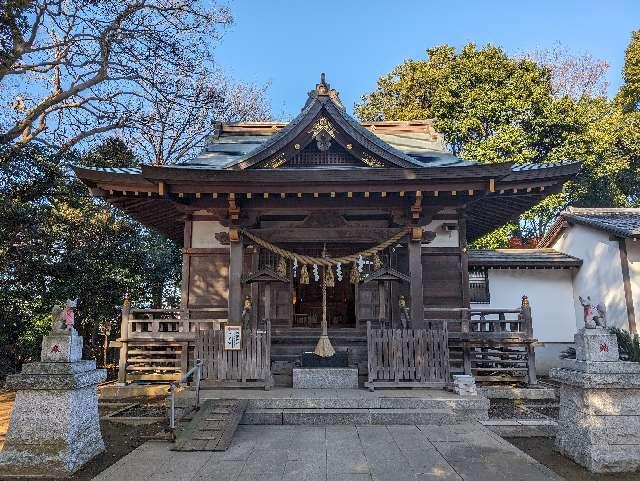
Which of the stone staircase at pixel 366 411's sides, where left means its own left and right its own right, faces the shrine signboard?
right

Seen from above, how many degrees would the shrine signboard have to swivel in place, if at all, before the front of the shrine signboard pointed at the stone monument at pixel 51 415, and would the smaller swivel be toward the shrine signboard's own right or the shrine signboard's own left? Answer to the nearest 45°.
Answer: approximately 45° to the shrine signboard's own right

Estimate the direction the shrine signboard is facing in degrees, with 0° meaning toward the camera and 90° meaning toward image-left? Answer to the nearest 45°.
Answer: approximately 0°

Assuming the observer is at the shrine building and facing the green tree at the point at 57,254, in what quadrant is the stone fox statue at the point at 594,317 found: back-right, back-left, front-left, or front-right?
back-left

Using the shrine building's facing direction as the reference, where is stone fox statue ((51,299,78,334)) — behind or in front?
in front

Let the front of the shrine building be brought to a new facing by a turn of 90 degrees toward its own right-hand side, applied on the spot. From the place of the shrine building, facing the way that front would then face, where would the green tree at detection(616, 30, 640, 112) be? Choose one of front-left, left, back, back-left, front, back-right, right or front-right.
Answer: back-right

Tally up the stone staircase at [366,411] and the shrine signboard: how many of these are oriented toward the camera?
2

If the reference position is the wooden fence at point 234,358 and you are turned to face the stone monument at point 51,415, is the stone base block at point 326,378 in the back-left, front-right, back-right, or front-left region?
back-left

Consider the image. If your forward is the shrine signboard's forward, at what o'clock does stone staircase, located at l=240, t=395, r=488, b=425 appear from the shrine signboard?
The stone staircase is roughly at 10 o'clock from the shrine signboard.

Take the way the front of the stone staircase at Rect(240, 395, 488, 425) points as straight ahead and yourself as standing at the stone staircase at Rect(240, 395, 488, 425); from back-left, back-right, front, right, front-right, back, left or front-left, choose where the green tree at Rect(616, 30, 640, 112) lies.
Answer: back-left
